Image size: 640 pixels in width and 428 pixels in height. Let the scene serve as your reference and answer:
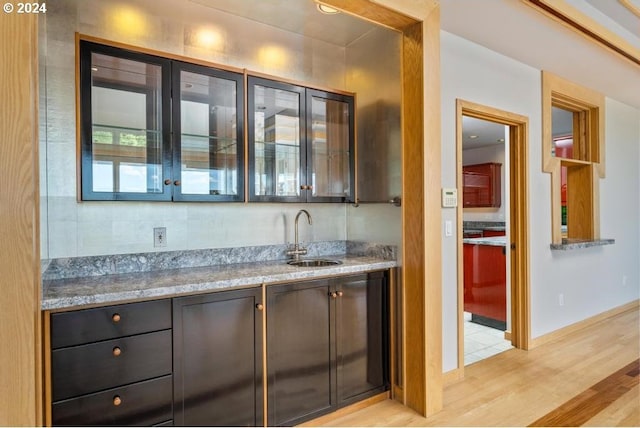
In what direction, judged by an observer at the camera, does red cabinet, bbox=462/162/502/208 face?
facing the viewer and to the left of the viewer

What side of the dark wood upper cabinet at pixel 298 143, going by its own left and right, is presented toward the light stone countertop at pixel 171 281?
right

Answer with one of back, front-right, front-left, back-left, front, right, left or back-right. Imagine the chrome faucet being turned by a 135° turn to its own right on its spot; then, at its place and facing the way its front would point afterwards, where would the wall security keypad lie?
back

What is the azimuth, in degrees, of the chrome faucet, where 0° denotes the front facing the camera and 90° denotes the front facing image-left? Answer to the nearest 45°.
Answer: approximately 315°

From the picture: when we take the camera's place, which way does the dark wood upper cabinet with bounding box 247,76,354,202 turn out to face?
facing the viewer and to the right of the viewer

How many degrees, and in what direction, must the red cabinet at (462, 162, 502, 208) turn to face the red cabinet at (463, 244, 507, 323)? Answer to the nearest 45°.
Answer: approximately 45° to its left

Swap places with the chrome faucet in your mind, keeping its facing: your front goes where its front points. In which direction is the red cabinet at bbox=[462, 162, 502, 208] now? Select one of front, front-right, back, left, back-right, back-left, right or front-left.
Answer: left

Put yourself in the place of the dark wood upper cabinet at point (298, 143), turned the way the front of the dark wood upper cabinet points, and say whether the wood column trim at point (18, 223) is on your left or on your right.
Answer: on your right

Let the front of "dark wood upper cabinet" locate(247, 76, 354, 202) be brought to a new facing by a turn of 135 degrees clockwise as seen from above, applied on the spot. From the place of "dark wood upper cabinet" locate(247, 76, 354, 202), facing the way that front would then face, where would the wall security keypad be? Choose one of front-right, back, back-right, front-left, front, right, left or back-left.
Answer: back

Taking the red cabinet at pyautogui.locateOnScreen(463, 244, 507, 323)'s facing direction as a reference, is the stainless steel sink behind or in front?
in front
